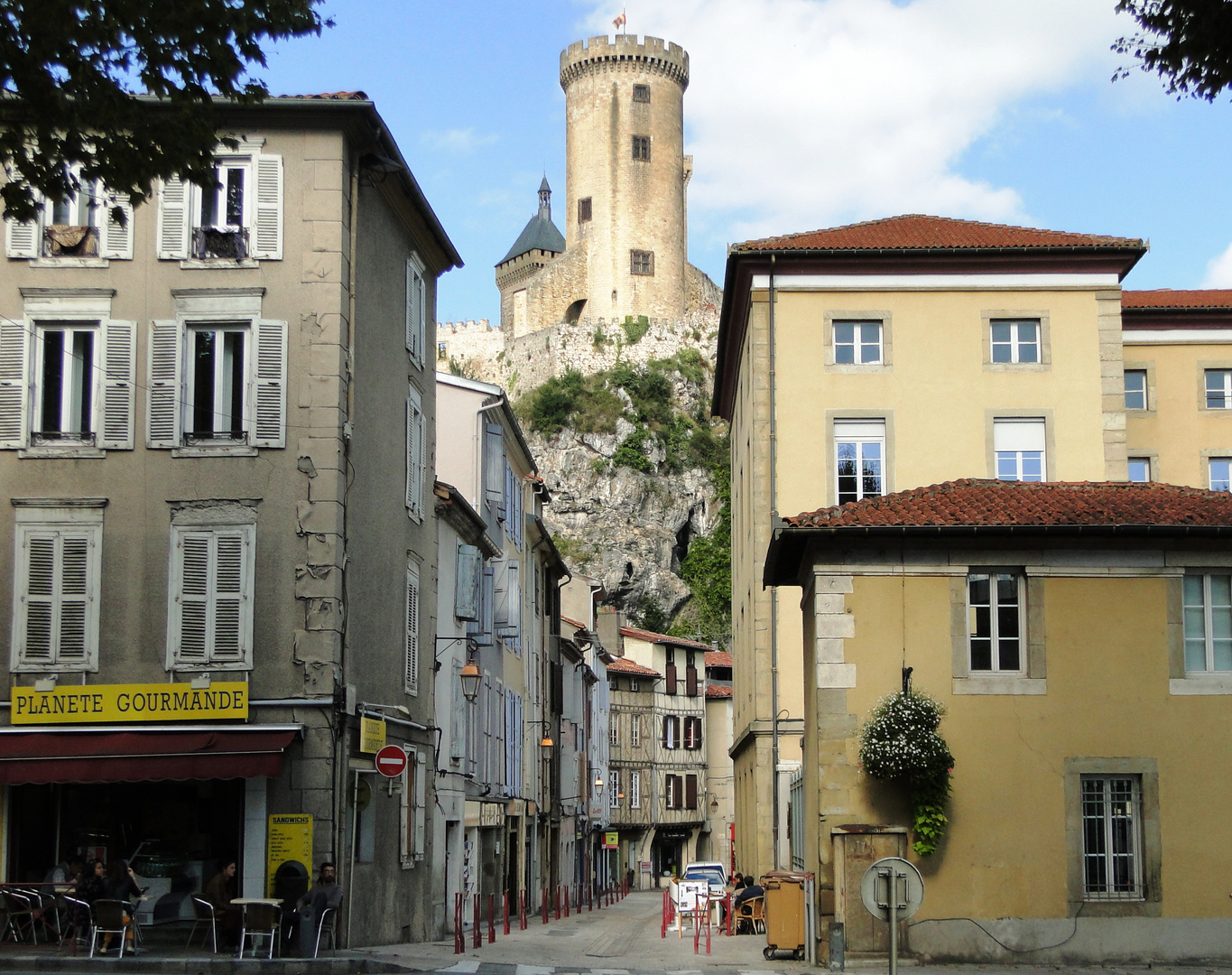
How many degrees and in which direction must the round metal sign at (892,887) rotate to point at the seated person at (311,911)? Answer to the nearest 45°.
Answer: approximately 45° to its left

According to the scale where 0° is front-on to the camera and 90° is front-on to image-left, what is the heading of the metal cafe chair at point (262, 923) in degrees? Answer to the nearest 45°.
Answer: approximately 180°

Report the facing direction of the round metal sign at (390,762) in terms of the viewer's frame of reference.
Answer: facing the viewer

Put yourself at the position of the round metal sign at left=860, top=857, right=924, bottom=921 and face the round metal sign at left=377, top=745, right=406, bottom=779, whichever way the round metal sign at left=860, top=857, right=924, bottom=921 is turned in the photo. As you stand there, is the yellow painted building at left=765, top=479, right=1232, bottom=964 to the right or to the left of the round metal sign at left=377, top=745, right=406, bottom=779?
right

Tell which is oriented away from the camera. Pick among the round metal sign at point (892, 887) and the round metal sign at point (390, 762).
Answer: the round metal sign at point (892, 887)

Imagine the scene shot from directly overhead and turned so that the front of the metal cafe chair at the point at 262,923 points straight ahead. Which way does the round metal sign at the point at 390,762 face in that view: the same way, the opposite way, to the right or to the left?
the opposite way

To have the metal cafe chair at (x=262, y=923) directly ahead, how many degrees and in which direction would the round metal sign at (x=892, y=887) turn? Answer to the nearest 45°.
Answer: approximately 45° to its left

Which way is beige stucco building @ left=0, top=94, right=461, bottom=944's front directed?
toward the camera

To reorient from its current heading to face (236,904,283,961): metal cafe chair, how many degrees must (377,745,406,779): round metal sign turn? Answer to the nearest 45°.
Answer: approximately 45° to its right

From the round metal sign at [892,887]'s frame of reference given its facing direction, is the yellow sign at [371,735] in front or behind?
in front

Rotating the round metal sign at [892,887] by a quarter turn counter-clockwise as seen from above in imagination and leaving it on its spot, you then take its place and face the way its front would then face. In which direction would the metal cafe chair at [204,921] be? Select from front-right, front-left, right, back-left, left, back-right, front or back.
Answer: front-right

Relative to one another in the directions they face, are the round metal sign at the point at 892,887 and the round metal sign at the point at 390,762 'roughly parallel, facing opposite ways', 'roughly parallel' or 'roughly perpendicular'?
roughly parallel, facing opposite ways

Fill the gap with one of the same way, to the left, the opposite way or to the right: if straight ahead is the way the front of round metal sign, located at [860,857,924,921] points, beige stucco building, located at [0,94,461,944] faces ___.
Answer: the opposite way

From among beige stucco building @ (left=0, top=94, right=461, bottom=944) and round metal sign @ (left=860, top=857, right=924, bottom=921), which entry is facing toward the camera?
the beige stucco building

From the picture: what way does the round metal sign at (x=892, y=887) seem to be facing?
away from the camera
